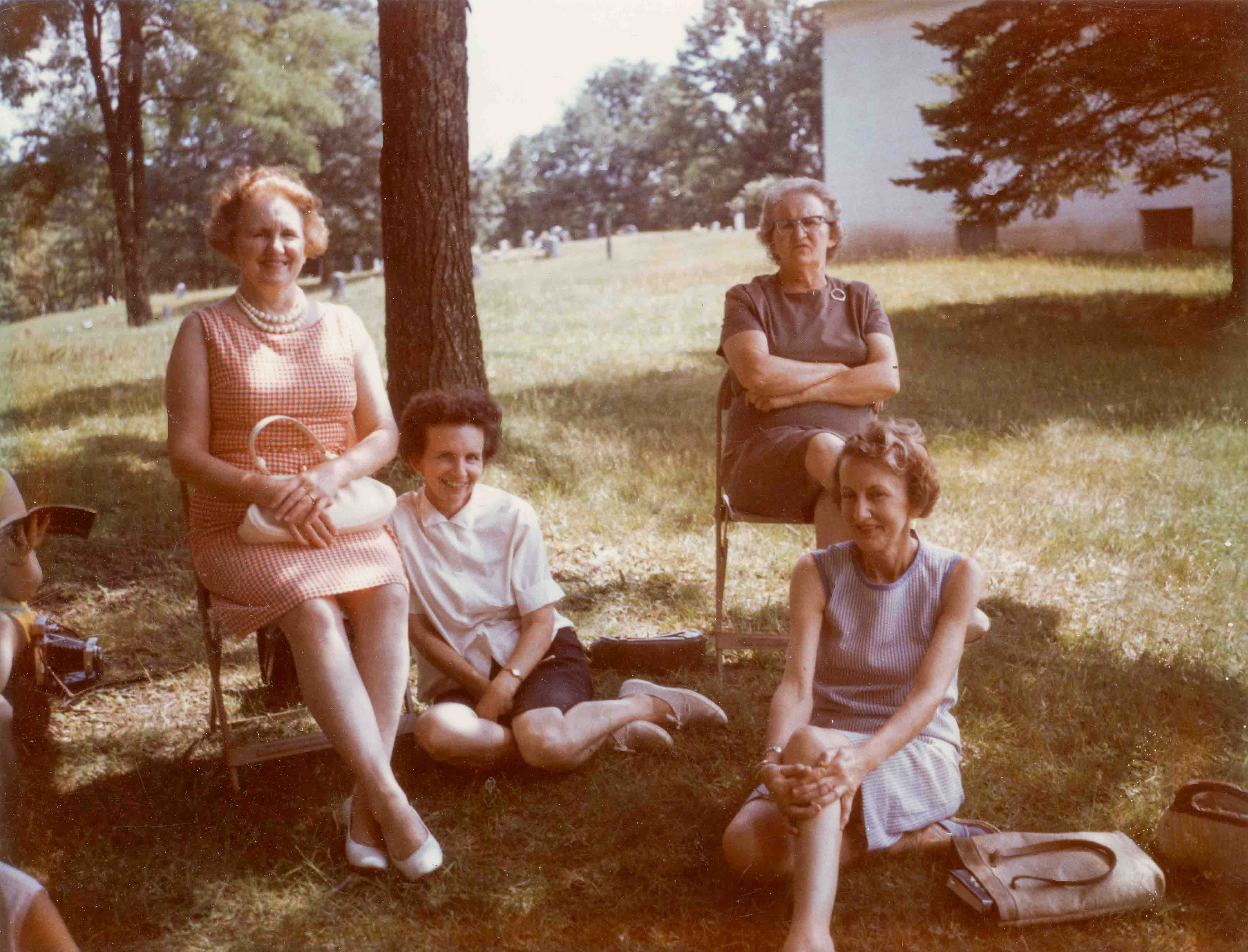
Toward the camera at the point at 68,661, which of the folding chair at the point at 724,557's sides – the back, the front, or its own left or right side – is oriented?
right

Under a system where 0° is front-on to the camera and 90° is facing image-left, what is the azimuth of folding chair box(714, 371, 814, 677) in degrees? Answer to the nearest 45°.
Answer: approximately 0°

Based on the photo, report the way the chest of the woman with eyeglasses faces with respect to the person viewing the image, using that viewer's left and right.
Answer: facing the viewer

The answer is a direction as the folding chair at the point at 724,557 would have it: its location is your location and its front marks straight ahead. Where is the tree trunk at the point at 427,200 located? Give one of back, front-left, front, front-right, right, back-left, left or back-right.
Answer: back-right

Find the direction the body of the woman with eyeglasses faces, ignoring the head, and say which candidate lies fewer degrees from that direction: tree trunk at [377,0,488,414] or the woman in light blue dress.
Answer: the woman in light blue dress

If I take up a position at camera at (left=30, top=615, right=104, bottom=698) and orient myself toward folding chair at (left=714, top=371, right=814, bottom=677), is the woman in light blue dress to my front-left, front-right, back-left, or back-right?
front-right

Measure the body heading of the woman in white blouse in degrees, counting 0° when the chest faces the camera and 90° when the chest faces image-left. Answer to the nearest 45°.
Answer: approximately 0°

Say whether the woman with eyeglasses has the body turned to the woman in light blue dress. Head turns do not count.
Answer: yes

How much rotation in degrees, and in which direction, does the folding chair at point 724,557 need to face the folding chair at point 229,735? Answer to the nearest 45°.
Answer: approximately 45° to its right

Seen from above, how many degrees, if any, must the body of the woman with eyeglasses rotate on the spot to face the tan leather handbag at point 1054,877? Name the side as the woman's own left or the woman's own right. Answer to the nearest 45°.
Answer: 0° — they already face it

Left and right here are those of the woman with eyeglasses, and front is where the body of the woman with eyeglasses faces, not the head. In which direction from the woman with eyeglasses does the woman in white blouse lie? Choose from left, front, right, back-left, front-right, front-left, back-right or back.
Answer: front-right

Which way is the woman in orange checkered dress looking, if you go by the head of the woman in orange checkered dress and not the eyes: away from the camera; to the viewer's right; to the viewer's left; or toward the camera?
toward the camera

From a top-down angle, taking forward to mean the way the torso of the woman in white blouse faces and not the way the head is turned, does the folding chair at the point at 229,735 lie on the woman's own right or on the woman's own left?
on the woman's own right

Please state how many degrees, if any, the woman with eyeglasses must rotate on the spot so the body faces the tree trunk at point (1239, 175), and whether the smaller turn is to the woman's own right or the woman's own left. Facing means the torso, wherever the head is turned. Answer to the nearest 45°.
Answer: approximately 135° to the woman's own left
